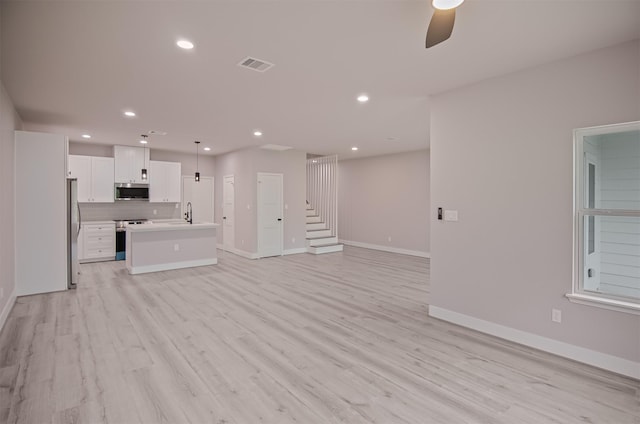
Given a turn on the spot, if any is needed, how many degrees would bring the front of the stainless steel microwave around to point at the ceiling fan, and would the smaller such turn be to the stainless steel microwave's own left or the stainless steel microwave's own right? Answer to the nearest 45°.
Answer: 0° — it already faces it

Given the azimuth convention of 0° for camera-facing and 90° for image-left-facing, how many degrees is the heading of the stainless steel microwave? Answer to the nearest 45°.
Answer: approximately 0°

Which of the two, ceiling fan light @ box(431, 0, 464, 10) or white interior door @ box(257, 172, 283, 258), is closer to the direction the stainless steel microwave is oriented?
the ceiling fan light

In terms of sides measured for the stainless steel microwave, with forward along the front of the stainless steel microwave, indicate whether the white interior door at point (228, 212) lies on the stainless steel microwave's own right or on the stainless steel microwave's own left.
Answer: on the stainless steel microwave's own left

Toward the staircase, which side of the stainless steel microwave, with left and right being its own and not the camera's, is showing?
left
